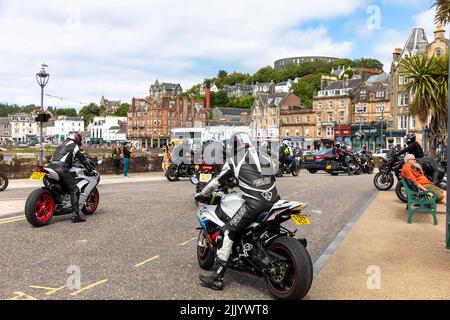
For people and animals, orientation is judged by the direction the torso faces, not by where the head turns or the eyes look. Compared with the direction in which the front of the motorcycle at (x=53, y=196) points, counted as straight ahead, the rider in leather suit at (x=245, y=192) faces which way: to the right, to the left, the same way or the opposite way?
to the left

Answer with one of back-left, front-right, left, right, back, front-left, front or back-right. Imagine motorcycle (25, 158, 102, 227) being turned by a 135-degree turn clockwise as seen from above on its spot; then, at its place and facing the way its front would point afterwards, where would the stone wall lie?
back

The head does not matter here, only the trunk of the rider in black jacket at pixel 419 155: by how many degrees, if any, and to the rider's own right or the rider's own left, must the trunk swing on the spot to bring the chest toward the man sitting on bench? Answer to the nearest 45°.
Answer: approximately 90° to the rider's own left

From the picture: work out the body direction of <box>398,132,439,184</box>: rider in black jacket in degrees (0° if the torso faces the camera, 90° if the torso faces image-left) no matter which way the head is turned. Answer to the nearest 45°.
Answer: approximately 90°

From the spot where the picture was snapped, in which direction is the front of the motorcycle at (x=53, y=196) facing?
facing away from the viewer and to the right of the viewer
